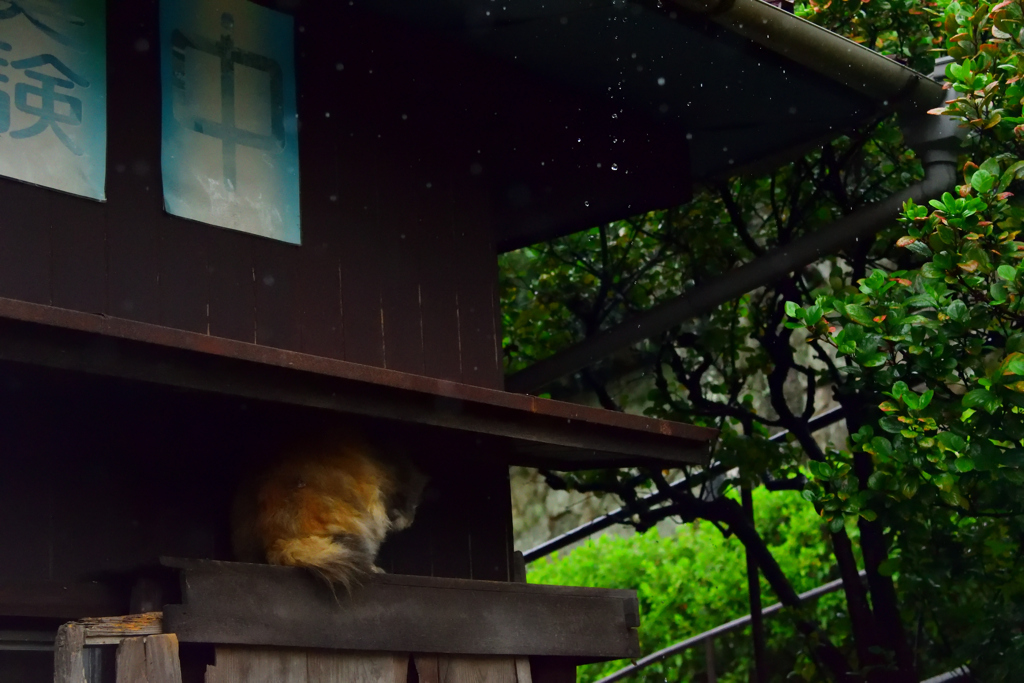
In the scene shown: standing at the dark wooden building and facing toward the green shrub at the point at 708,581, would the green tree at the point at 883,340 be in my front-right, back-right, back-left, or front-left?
front-right

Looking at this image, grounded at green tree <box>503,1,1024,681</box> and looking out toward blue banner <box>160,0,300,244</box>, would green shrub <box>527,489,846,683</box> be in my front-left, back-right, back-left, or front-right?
back-right

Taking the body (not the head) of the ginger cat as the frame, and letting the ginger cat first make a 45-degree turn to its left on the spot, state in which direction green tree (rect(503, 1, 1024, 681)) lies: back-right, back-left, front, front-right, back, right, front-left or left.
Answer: front

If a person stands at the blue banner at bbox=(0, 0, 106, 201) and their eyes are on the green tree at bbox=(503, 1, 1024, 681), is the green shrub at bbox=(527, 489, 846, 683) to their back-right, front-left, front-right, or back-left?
front-left

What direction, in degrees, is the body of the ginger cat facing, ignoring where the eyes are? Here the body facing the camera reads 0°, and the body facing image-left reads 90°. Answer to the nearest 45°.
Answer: approximately 270°
